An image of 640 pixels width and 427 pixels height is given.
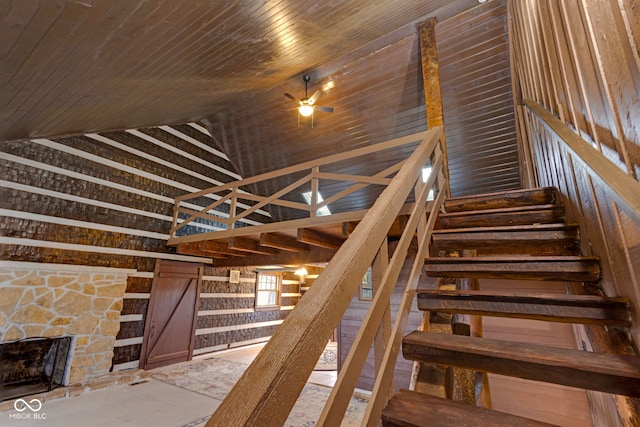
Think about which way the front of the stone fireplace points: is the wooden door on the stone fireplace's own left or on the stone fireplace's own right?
on the stone fireplace's own left

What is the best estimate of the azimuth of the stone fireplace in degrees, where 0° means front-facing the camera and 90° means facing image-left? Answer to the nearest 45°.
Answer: approximately 315°

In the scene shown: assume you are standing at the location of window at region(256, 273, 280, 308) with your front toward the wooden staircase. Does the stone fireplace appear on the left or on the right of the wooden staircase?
right
